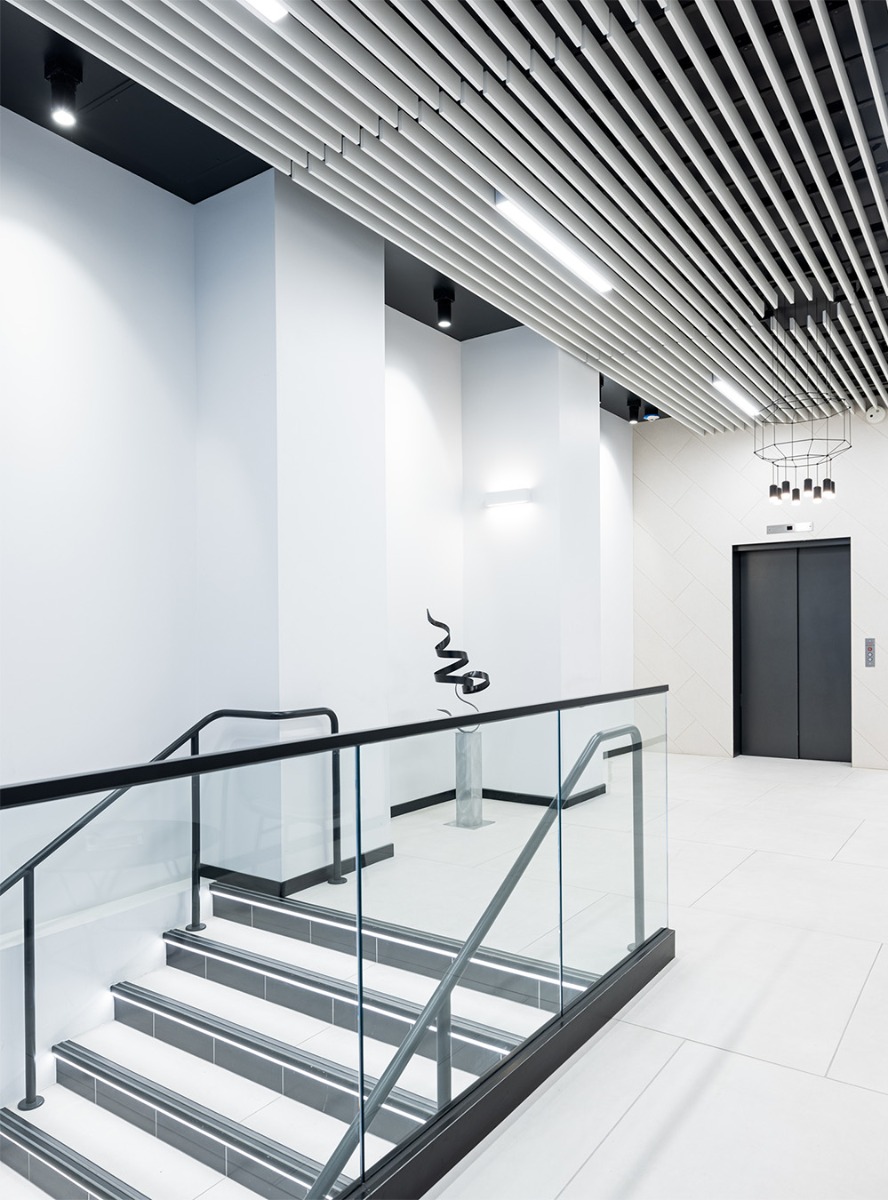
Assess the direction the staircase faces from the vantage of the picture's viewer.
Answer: facing the viewer and to the left of the viewer

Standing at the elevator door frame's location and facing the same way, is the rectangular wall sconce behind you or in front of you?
in front

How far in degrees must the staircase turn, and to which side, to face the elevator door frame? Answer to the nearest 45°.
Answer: approximately 180°

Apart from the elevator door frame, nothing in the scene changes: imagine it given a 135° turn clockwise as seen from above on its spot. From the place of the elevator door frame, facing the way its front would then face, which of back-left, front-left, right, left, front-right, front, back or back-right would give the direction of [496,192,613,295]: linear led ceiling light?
back-left

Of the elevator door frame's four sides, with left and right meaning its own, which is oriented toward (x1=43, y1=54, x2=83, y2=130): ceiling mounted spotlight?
front

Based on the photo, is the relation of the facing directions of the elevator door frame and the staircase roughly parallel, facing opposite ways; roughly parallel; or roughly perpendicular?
roughly parallel

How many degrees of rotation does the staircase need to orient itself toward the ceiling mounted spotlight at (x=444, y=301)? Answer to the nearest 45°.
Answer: approximately 135° to its right

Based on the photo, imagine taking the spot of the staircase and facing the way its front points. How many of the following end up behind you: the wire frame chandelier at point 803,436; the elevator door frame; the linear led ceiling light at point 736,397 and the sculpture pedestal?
4

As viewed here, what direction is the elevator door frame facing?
toward the camera

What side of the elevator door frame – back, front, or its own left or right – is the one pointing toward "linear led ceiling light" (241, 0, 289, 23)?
front

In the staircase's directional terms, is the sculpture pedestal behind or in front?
behind

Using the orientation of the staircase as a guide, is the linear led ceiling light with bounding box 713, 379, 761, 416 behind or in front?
behind

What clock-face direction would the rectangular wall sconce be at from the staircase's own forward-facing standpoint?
The rectangular wall sconce is roughly at 5 o'clock from the staircase.

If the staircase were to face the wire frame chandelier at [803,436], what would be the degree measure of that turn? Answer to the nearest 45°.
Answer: approximately 180°

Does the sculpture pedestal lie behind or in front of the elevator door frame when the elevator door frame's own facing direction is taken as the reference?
in front

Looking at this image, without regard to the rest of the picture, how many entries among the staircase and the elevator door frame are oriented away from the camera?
0
